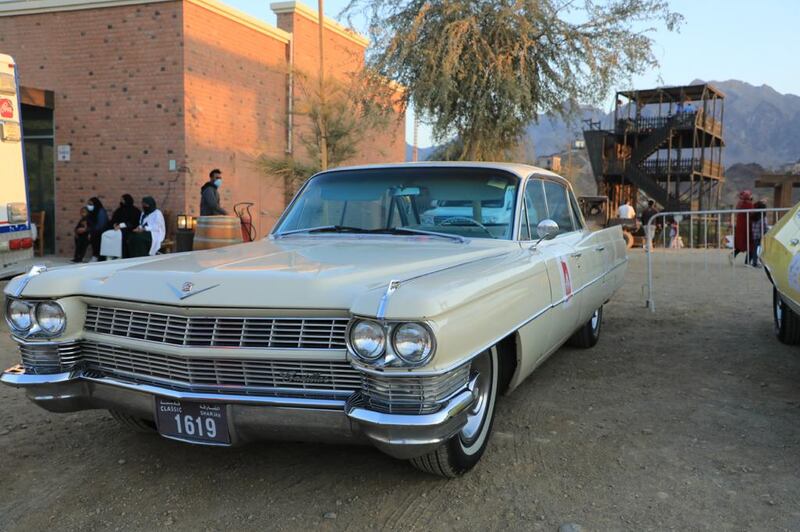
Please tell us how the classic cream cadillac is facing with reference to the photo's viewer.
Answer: facing the viewer and to the left of the viewer

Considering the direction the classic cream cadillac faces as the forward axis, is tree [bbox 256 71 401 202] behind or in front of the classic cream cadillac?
behind

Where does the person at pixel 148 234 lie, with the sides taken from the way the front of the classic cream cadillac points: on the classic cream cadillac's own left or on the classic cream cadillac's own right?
on the classic cream cadillac's own right

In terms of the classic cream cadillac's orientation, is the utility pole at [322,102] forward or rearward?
rearward

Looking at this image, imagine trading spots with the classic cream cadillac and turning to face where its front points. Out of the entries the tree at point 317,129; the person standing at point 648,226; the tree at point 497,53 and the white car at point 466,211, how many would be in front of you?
0

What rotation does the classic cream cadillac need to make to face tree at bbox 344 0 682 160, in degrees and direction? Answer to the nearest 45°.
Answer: approximately 135° to its right

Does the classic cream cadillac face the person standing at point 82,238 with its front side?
no

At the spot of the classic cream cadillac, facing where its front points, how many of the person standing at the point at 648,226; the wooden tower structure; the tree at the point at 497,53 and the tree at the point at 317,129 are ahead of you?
0

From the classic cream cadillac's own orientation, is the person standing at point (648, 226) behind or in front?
behind

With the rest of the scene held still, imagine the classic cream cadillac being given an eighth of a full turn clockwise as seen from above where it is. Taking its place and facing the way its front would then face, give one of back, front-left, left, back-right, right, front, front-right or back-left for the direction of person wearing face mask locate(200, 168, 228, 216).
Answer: right

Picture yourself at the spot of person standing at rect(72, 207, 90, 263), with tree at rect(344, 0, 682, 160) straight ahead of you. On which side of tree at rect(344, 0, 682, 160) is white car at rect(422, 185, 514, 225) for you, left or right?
right

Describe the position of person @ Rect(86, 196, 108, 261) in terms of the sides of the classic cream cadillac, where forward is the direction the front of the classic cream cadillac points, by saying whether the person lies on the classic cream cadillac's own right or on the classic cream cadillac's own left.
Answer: on the classic cream cadillac's own right

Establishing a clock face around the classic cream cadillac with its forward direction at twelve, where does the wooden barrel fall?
The wooden barrel is roughly at 4 o'clock from the classic cream cadillac.

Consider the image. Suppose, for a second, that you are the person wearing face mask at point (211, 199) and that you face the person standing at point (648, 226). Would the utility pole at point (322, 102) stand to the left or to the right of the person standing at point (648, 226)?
left

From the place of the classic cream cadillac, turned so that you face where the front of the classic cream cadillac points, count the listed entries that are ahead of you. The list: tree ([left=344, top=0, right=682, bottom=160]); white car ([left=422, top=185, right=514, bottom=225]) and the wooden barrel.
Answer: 0

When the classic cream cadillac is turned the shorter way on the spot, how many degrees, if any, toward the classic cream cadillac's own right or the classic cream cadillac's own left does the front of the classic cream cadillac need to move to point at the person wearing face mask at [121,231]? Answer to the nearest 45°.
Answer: approximately 135° to the classic cream cadillac's own right
